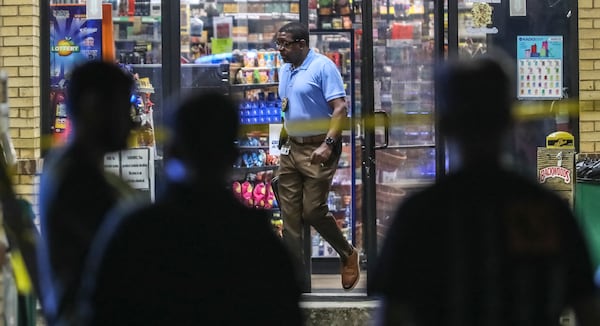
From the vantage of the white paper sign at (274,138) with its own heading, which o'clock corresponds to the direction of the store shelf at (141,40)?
The store shelf is roughly at 3 o'clock from the white paper sign.

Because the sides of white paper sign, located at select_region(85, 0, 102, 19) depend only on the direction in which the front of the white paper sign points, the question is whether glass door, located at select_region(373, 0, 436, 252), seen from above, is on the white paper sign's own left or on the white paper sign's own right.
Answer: on the white paper sign's own left

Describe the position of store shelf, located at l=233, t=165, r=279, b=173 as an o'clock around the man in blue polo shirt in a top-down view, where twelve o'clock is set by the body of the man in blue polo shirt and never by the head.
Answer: The store shelf is roughly at 4 o'clock from the man in blue polo shirt.

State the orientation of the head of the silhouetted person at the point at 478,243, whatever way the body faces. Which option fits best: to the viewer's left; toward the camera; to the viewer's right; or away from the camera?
away from the camera

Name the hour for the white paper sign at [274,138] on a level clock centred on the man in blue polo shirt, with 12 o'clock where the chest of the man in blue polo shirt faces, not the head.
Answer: The white paper sign is roughly at 4 o'clock from the man in blue polo shirt.

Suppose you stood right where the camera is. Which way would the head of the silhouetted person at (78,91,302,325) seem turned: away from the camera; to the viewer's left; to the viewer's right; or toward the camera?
away from the camera

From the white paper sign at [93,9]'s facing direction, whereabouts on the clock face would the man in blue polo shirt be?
The man in blue polo shirt is roughly at 10 o'clock from the white paper sign.

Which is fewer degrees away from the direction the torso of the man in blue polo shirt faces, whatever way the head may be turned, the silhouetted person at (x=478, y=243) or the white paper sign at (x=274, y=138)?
the silhouetted person

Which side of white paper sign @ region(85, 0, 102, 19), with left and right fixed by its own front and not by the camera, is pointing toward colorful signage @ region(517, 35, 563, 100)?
left

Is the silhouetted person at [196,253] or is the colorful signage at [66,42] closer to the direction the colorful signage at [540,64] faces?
the silhouetted person
